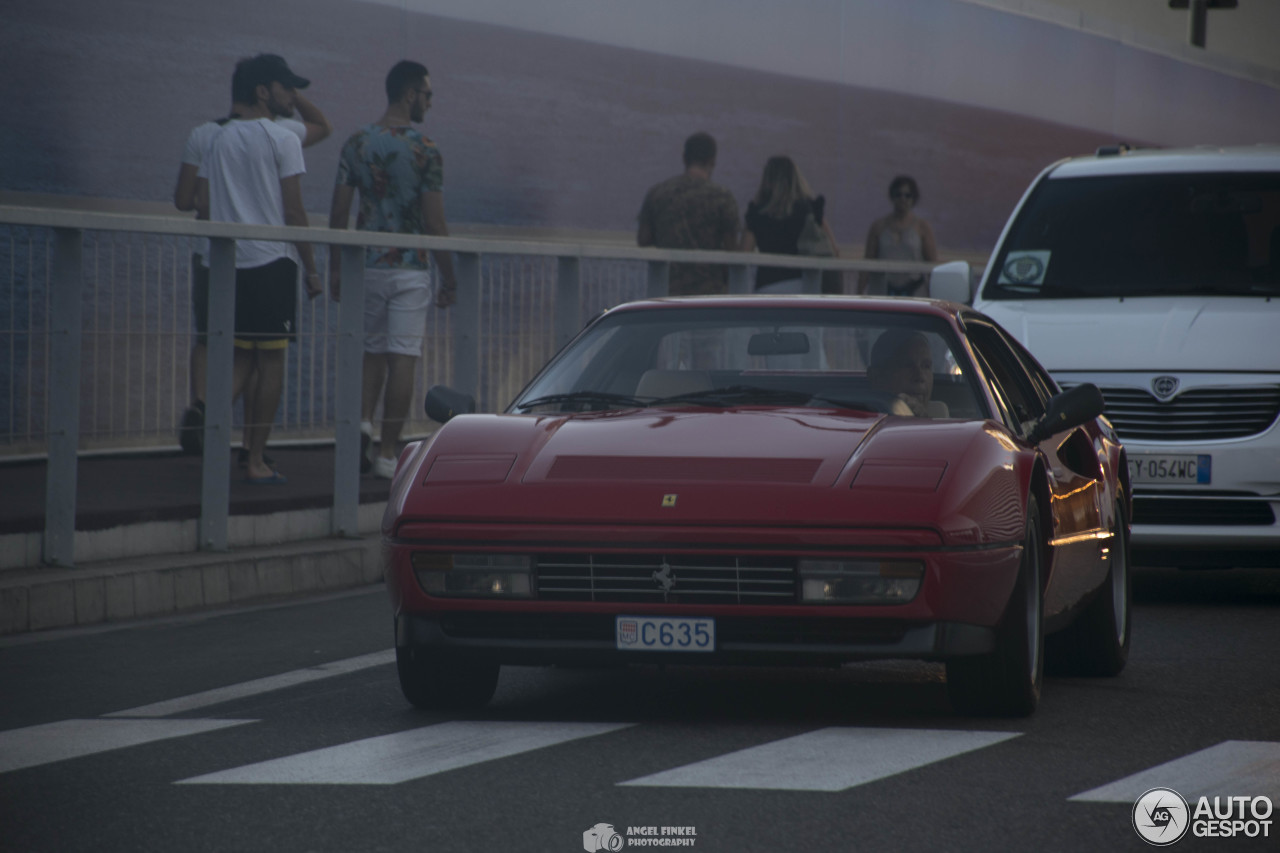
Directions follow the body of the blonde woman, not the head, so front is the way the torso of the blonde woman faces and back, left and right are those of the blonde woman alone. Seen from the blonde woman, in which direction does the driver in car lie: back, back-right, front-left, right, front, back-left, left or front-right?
back

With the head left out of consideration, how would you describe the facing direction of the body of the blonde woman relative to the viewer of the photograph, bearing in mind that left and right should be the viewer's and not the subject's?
facing away from the viewer

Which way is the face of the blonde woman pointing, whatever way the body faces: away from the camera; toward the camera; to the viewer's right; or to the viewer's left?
away from the camera

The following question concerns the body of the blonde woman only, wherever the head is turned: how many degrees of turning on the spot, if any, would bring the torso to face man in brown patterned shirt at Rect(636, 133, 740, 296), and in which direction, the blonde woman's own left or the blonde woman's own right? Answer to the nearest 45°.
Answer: approximately 135° to the blonde woman's own left

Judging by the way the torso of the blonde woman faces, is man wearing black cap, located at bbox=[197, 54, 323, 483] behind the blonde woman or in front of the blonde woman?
behind

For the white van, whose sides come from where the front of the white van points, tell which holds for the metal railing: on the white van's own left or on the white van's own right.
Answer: on the white van's own right

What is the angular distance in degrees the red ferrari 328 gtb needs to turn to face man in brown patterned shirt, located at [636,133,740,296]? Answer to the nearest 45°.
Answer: approximately 180°

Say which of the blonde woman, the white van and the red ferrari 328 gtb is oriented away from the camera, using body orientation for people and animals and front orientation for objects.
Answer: the blonde woman

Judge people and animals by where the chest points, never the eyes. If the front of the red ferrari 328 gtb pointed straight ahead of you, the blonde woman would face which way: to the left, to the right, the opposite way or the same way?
the opposite way
